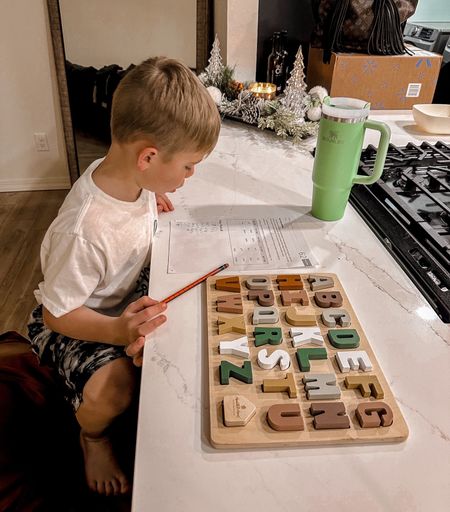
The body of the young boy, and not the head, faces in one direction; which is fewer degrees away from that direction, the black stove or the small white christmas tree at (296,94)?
the black stove

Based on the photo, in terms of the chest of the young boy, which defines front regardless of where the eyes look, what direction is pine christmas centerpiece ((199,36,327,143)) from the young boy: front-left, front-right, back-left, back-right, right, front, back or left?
left

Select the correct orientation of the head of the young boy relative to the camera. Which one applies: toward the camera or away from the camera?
away from the camera

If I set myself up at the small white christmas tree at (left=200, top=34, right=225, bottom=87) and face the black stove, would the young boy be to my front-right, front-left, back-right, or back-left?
front-right

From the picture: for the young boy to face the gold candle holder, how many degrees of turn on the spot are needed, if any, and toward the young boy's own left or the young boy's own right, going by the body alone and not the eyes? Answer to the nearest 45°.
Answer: approximately 90° to the young boy's own left

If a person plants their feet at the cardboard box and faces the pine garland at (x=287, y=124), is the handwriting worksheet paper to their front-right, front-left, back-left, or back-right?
front-left

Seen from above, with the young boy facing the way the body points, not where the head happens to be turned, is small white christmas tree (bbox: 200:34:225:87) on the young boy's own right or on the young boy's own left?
on the young boy's own left

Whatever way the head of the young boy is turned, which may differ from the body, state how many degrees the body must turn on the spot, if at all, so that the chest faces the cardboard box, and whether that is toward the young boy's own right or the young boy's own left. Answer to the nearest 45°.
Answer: approximately 90° to the young boy's own left

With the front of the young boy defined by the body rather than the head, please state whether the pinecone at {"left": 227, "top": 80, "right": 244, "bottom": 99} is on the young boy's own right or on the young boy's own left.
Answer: on the young boy's own left

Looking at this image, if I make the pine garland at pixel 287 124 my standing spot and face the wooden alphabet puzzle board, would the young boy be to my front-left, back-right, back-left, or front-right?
front-right

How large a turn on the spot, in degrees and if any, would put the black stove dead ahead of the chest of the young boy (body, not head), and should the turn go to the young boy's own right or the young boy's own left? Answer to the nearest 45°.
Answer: approximately 45° to the young boy's own left

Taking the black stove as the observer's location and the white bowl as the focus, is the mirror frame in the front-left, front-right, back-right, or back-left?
front-left

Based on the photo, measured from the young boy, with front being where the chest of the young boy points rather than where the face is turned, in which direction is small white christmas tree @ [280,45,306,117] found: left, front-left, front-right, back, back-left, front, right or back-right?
left
